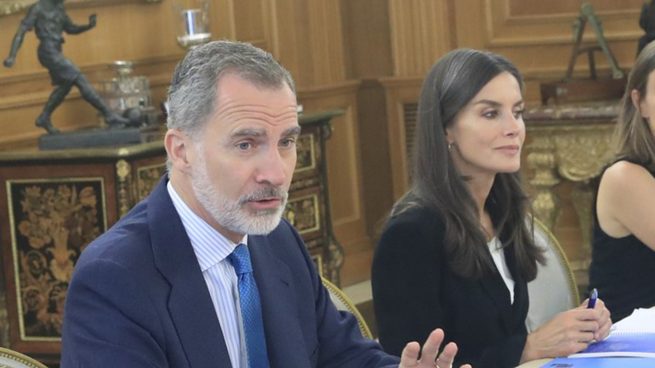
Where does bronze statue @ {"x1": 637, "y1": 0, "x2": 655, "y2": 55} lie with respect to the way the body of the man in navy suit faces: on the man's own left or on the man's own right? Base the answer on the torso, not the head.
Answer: on the man's own left

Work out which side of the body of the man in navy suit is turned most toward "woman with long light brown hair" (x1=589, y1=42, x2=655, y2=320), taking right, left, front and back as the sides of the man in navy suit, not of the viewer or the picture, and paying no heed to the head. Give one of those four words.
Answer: left

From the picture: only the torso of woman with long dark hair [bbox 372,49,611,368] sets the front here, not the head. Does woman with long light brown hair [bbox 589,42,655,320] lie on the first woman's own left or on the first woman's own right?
on the first woman's own left

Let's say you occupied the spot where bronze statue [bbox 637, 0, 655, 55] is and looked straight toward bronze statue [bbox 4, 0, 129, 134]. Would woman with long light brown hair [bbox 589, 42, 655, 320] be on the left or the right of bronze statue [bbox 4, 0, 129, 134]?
left

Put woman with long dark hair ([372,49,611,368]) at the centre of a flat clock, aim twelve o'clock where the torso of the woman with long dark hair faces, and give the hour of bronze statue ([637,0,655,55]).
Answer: The bronze statue is roughly at 8 o'clock from the woman with long dark hair.
